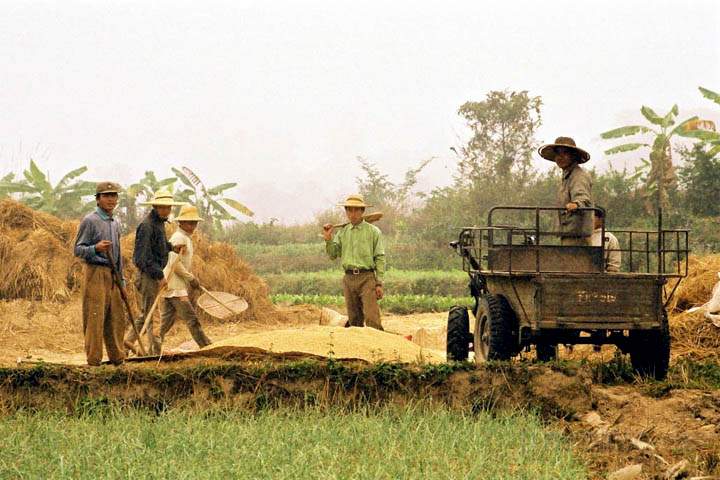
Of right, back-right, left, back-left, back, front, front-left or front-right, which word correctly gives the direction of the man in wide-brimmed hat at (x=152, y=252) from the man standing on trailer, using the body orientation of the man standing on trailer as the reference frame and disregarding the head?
front-right

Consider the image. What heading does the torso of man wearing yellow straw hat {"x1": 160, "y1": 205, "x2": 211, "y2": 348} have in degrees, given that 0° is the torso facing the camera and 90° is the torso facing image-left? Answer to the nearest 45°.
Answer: approximately 270°

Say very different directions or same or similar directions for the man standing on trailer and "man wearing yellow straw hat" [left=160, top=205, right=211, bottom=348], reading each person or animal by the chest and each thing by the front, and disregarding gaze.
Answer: very different directions

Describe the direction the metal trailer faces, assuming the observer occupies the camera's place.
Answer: facing away from the viewer and to the left of the viewer

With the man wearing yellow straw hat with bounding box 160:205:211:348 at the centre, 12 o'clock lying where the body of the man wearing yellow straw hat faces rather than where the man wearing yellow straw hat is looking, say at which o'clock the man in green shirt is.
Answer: The man in green shirt is roughly at 12 o'clock from the man wearing yellow straw hat.

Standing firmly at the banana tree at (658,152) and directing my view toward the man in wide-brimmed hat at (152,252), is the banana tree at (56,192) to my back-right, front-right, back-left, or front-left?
front-right

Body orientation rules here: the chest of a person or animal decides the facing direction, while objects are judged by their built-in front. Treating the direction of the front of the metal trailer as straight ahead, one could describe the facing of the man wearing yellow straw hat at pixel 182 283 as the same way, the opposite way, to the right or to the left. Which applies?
to the right

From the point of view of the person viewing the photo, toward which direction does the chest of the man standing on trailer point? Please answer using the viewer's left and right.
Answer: facing the viewer and to the left of the viewer

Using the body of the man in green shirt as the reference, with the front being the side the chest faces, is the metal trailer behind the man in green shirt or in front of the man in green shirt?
in front

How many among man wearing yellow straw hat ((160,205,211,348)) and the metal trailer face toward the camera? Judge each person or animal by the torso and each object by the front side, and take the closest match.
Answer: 0

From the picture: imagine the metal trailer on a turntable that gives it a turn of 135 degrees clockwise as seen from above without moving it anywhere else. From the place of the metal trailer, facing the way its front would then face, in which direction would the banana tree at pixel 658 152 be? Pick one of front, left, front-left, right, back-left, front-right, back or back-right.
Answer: left

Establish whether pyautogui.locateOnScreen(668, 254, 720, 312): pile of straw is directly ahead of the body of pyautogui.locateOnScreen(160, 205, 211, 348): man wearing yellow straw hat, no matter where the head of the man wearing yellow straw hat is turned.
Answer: yes

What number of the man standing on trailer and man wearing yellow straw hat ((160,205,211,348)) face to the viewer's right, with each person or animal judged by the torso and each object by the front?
1

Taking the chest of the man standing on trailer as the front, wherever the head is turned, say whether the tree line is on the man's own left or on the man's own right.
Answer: on the man's own right

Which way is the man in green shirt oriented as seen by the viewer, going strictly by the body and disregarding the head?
toward the camera

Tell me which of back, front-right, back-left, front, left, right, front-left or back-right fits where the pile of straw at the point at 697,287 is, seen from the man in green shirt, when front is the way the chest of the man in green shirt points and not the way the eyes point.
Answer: left

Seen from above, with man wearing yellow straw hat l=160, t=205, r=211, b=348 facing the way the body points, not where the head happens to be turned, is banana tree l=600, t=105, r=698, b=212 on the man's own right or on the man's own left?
on the man's own left
